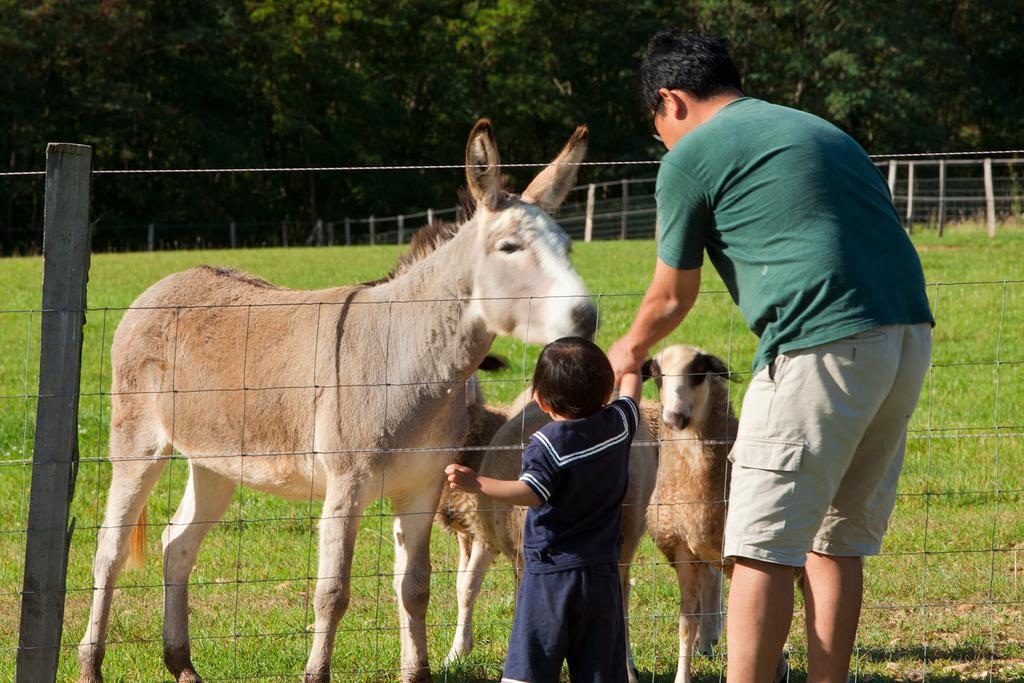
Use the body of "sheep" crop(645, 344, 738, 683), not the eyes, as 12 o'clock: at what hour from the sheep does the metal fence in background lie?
The metal fence in background is roughly at 6 o'clock from the sheep.

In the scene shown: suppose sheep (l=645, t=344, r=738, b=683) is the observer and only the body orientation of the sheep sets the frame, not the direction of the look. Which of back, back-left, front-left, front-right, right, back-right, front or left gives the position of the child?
front

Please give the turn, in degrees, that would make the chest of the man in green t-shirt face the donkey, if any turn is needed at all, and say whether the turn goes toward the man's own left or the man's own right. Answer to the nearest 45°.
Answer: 0° — they already face it

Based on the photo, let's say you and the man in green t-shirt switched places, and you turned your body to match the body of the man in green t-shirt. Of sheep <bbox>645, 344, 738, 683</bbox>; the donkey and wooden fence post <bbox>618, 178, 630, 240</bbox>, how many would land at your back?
0

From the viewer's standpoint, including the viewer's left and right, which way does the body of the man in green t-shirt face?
facing away from the viewer and to the left of the viewer

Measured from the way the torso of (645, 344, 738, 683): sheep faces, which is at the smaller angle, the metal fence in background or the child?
the child

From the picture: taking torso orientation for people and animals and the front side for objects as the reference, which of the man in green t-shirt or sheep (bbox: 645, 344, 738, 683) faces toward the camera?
the sheep

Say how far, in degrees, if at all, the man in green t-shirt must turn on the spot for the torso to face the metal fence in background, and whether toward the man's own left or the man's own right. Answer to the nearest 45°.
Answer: approximately 45° to the man's own right

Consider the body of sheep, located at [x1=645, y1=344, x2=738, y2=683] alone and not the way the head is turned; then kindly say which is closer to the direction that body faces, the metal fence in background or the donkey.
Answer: the donkey

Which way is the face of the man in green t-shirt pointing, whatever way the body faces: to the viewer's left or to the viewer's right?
to the viewer's left

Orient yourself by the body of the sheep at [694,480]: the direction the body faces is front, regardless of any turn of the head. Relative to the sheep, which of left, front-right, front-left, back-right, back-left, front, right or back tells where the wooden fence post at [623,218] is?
back

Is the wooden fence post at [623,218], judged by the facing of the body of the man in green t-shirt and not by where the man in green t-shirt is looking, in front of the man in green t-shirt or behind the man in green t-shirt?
in front

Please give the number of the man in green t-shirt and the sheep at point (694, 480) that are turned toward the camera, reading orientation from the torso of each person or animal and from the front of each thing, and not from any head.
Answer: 1

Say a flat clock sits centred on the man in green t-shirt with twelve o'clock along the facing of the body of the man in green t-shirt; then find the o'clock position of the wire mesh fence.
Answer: The wire mesh fence is roughly at 12 o'clock from the man in green t-shirt.

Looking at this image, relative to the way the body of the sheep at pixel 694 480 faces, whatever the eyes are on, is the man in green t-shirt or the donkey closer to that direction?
the man in green t-shirt

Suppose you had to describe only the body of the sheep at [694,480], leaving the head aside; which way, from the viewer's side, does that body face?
toward the camera
